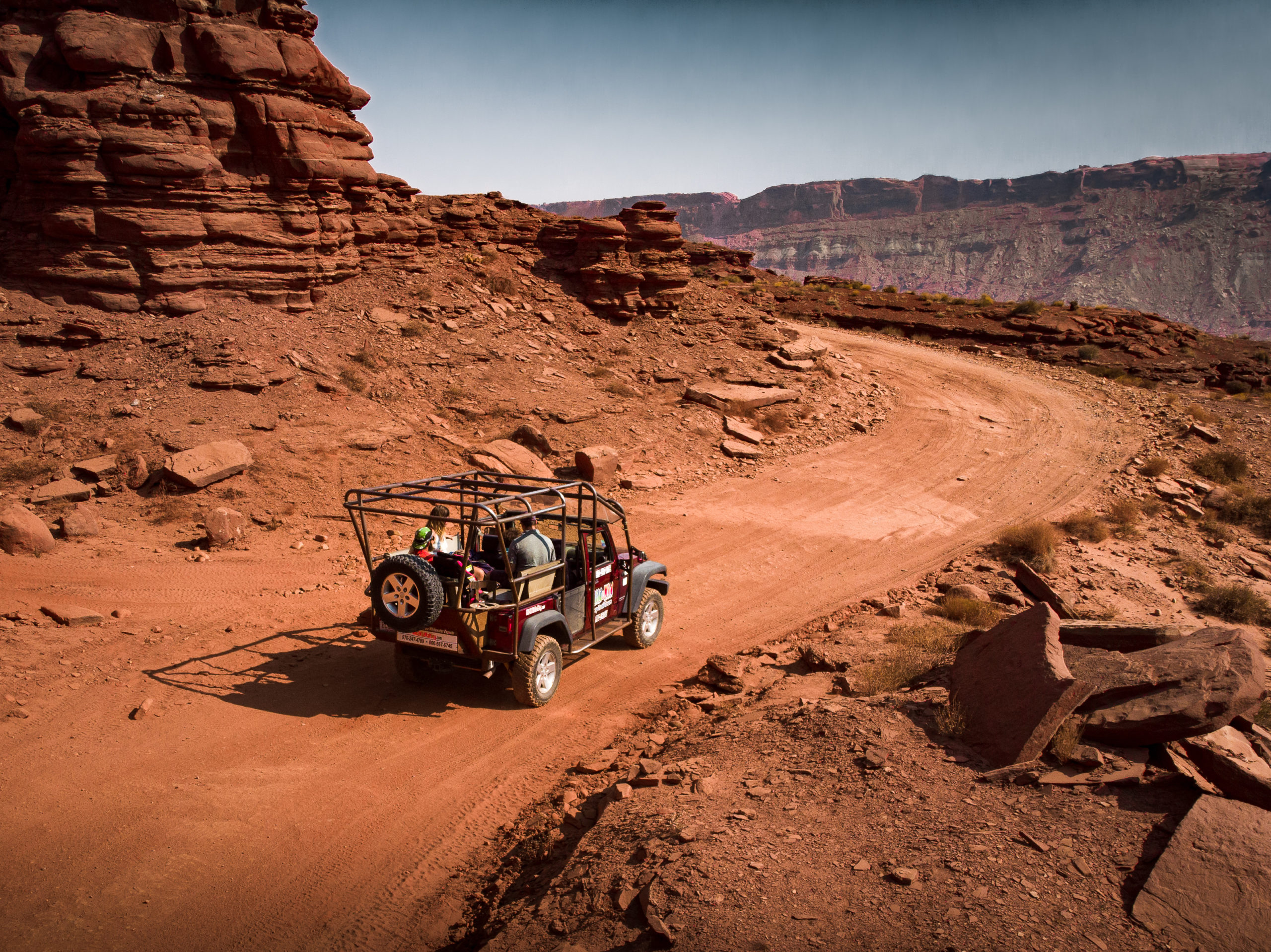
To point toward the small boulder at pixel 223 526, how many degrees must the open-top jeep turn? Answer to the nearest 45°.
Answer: approximately 90° to its left

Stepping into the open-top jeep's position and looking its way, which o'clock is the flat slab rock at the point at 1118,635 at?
The flat slab rock is roughly at 2 o'clock from the open-top jeep.

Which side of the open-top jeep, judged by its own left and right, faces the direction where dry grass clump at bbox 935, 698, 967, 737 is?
right

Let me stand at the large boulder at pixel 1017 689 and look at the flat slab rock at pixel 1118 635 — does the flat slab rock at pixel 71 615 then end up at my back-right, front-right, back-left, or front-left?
back-left

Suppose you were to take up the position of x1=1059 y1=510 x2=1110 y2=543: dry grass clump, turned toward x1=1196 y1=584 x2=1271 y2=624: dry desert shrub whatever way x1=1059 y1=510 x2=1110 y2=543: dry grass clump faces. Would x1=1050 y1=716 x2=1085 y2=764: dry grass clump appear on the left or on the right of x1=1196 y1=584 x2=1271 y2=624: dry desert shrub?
right

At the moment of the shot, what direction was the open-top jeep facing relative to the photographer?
facing away from the viewer and to the right of the viewer

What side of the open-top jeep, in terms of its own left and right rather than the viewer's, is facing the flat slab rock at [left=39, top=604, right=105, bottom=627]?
left

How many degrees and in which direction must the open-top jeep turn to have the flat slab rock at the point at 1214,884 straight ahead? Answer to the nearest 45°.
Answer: approximately 90° to its right

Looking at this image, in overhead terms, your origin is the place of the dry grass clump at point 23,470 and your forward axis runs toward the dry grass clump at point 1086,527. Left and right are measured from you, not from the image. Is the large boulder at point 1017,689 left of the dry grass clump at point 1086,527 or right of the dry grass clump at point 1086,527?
right
